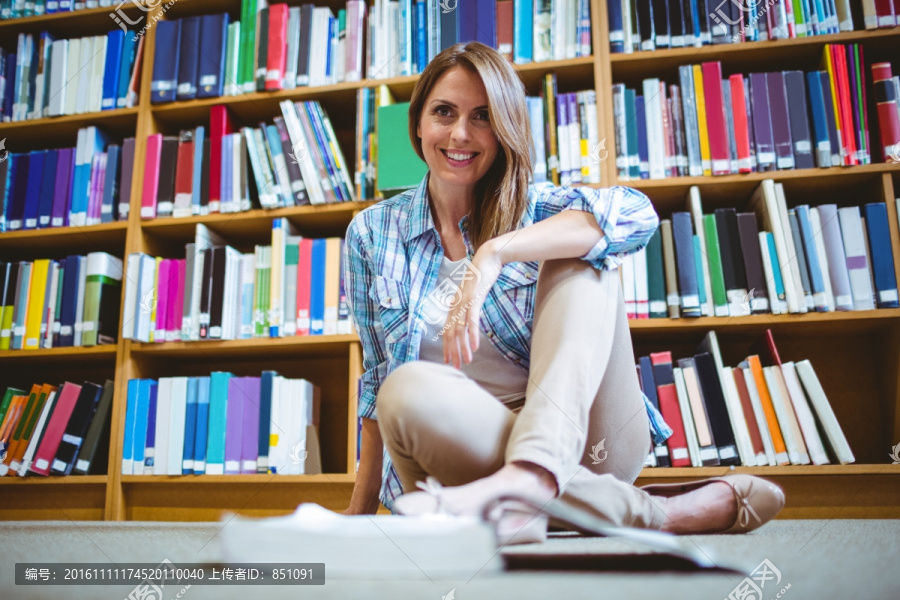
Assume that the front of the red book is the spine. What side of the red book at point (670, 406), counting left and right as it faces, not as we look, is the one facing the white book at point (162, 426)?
right

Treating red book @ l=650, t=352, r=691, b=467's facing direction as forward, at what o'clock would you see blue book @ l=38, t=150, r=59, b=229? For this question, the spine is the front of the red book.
The blue book is roughly at 3 o'clock from the red book.

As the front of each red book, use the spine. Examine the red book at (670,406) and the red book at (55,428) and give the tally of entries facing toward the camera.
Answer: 2

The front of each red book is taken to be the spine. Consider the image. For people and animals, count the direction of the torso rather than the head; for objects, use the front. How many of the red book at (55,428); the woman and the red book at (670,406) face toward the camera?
3

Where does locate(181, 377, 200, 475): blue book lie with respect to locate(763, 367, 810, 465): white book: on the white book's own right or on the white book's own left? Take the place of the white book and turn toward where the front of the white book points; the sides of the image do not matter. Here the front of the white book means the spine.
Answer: on the white book's own right

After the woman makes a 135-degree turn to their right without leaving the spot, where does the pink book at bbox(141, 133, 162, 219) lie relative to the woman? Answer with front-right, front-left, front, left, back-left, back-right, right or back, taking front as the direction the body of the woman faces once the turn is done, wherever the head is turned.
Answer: front

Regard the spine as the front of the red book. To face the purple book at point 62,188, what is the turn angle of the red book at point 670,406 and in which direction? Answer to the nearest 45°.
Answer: approximately 90° to its right
